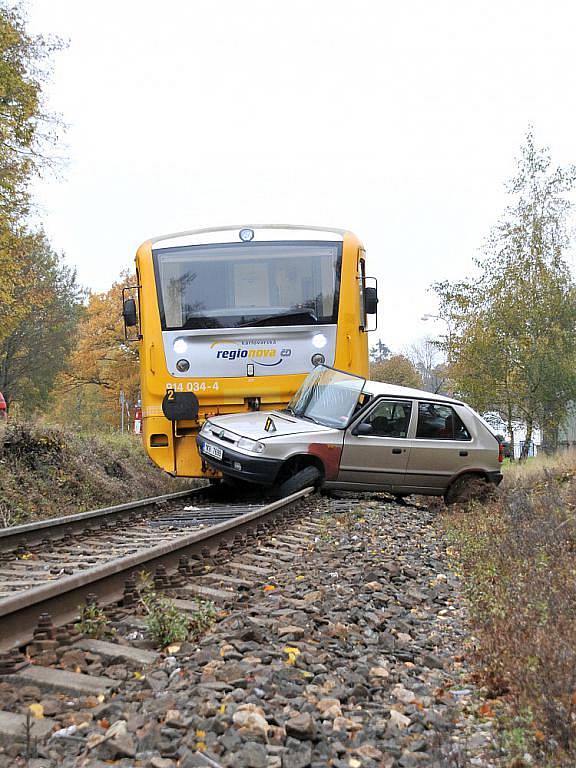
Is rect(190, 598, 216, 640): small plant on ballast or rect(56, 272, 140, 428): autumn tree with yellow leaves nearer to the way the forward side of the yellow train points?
the small plant on ballast

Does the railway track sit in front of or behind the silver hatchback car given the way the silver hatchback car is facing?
in front

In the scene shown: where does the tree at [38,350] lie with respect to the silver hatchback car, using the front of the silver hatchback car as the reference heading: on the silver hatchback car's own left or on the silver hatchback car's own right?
on the silver hatchback car's own right

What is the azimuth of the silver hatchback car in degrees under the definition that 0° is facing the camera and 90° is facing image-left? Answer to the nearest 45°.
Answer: approximately 45°

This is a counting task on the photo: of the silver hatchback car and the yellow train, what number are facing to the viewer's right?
0

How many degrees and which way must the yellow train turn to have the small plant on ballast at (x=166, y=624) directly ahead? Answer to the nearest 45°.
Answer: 0° — it already faces it

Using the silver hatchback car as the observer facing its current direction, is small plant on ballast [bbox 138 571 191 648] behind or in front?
in front

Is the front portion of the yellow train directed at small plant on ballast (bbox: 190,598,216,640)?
yes
